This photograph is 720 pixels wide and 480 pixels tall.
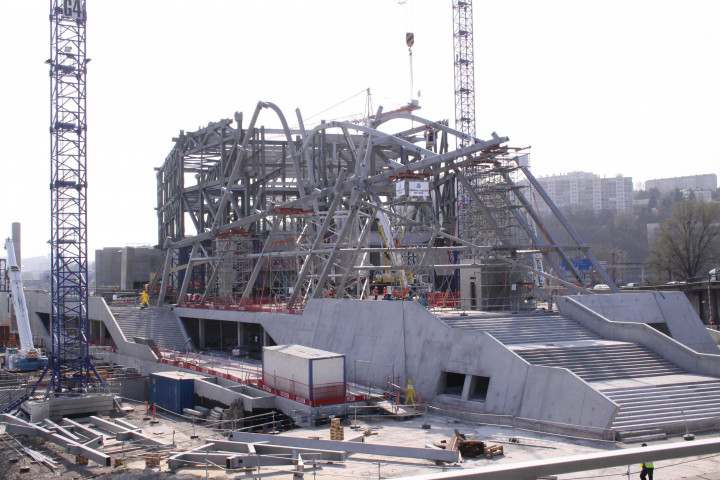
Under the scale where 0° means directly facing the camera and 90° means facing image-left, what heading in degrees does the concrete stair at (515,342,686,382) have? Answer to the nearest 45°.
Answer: approximately 315°

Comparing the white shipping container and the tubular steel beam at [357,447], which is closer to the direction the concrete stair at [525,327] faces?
the tubular steel beam

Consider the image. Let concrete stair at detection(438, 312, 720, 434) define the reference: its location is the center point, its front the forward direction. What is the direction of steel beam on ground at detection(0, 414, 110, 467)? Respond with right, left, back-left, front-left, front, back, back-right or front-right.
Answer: back-right

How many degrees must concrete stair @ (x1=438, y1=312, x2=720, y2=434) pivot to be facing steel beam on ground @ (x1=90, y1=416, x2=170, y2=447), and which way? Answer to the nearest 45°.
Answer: approximately 135° to its right

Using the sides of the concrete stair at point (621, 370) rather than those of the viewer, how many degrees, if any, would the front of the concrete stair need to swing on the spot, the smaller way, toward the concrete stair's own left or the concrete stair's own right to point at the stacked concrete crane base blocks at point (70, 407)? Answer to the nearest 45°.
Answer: approximately 135° to the concrete stair's own right

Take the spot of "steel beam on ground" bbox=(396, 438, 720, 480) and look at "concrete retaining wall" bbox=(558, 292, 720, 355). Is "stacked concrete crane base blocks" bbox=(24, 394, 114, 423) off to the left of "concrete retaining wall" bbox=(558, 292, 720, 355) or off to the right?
left

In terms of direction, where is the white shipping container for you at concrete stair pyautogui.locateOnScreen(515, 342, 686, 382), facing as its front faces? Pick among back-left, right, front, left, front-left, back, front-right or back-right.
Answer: back-right
